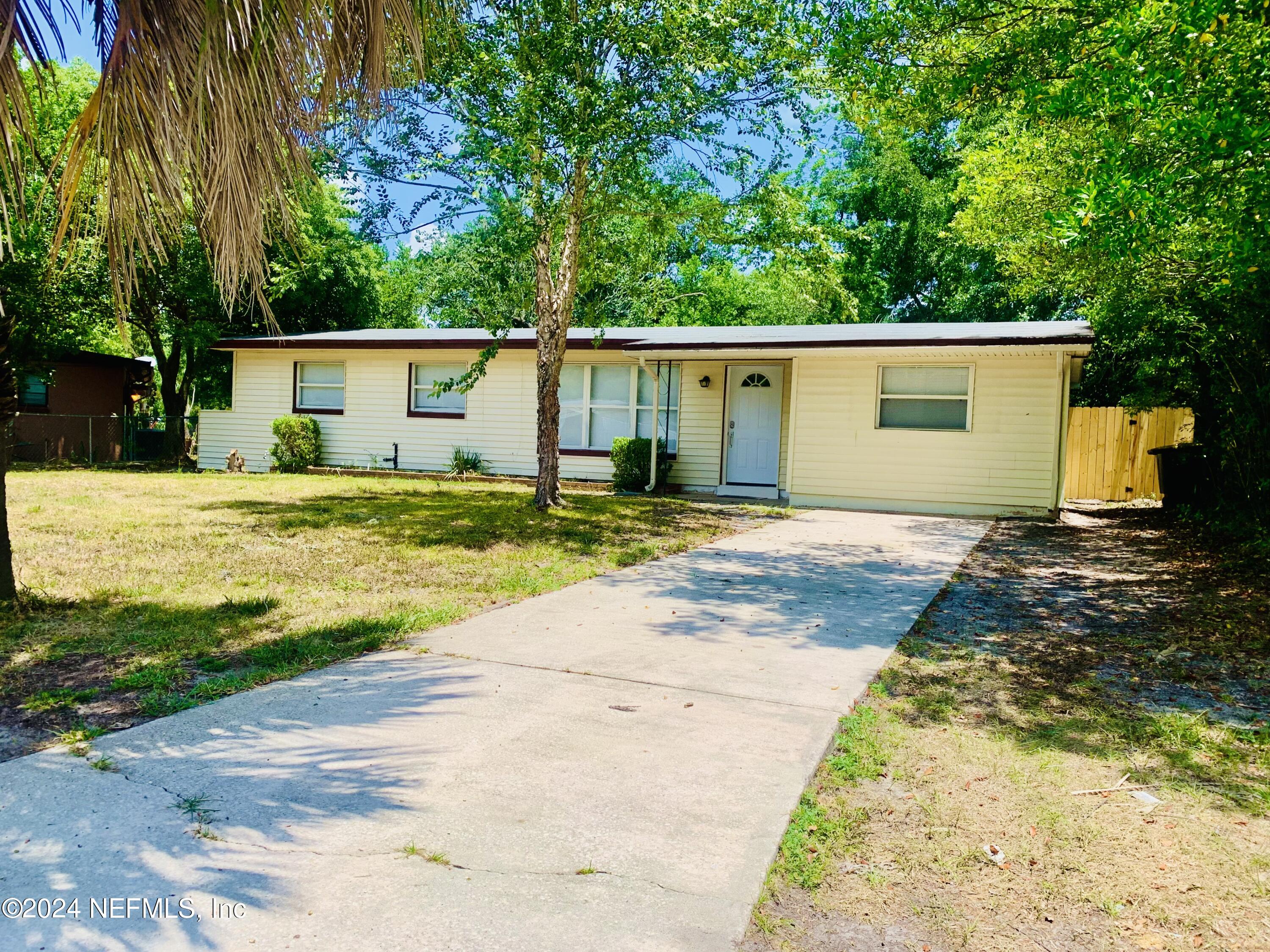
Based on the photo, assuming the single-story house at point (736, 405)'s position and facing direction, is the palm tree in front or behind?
in front

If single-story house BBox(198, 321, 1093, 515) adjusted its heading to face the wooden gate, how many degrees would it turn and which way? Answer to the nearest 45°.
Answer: approximately 90° to its left

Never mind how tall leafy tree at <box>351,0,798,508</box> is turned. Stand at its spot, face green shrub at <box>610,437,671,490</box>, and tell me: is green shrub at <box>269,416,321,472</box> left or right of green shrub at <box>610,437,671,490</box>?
left

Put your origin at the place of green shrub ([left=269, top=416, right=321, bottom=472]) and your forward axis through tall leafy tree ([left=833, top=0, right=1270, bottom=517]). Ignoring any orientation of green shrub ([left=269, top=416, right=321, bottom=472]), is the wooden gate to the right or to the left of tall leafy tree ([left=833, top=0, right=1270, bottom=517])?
left

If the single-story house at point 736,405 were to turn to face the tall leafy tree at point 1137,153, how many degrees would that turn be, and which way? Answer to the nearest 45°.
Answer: approximately 45° to its left

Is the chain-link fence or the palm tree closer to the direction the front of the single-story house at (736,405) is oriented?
the palm tree

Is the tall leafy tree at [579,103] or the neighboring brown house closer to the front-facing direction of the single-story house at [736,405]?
the tall leafy tree

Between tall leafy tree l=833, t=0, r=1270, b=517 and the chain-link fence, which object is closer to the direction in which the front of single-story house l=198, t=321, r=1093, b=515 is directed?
the tall leafy tree

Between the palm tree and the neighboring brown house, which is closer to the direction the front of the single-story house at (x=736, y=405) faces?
the palm tree

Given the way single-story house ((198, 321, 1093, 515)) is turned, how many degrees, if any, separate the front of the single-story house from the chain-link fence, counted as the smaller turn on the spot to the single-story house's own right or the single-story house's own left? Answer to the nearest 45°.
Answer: approximately 135° to the single-story house's own right

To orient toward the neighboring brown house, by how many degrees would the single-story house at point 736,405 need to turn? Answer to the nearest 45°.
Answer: approximately 135° to its right
